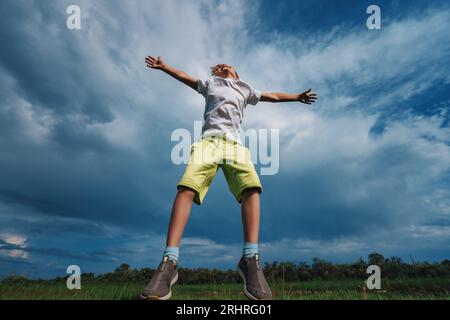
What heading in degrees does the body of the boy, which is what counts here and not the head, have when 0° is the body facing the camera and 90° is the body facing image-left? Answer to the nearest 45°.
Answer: approximately 0°
